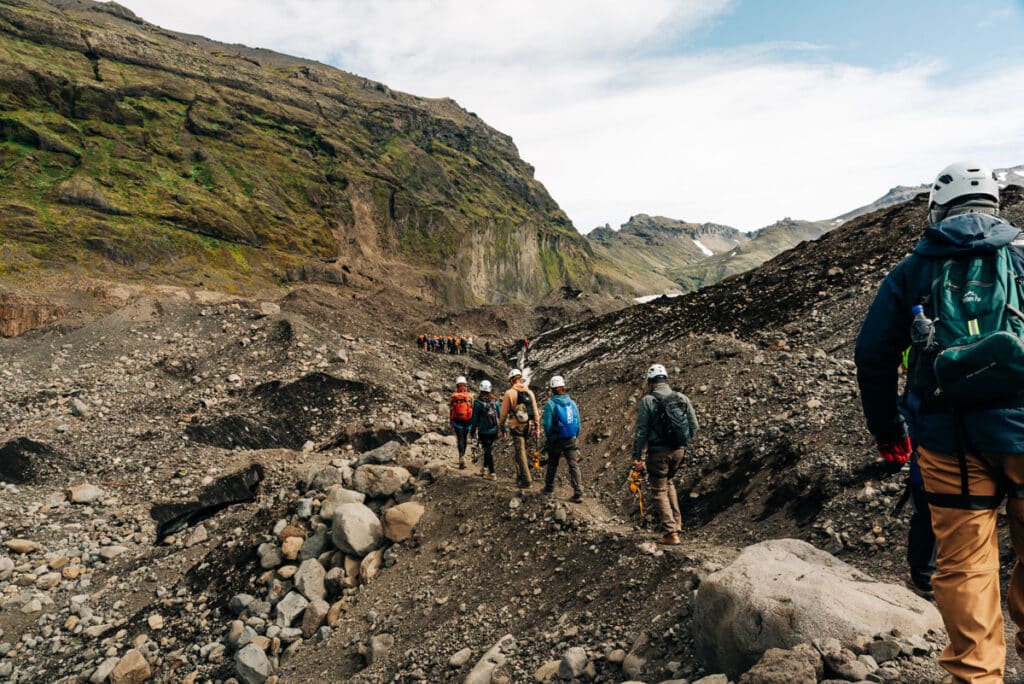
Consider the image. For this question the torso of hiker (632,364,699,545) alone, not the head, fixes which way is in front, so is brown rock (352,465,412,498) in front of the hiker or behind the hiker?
in front

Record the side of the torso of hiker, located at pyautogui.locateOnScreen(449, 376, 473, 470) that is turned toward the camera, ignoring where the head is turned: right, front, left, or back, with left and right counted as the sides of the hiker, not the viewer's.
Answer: back

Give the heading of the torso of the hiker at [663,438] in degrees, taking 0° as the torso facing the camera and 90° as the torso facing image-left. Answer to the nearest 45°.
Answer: approximately 135°

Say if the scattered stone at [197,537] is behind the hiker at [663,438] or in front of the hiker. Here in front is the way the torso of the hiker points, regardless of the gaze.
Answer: in front

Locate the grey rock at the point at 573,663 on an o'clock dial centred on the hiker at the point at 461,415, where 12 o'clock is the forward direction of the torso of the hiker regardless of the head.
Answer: The grey rock is roughly at 6 o'clock from the hiker.

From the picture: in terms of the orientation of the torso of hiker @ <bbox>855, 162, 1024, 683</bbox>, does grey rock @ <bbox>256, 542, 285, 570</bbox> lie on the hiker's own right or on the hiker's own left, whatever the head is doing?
on the hiker's own left

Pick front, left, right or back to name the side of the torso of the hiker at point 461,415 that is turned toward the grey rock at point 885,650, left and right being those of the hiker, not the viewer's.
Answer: back

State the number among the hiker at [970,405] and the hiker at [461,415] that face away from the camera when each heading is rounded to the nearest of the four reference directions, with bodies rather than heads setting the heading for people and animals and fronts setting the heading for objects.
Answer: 2

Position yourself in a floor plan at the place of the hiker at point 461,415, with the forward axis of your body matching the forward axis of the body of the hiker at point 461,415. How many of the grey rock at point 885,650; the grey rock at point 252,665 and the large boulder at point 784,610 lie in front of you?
0

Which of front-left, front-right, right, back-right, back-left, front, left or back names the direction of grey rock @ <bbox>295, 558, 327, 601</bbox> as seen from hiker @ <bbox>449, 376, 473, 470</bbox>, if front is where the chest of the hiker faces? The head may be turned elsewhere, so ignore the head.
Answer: back-left

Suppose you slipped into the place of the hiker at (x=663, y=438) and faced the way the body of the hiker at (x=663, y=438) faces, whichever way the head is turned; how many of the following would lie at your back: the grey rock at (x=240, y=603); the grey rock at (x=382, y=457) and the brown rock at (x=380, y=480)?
0

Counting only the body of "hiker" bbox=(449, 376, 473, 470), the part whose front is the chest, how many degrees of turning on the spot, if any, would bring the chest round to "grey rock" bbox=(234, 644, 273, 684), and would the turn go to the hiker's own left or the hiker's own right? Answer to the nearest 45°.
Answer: approximately 135° to the hiker's own left

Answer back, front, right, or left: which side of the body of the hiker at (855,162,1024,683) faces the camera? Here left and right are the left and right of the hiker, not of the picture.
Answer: back
